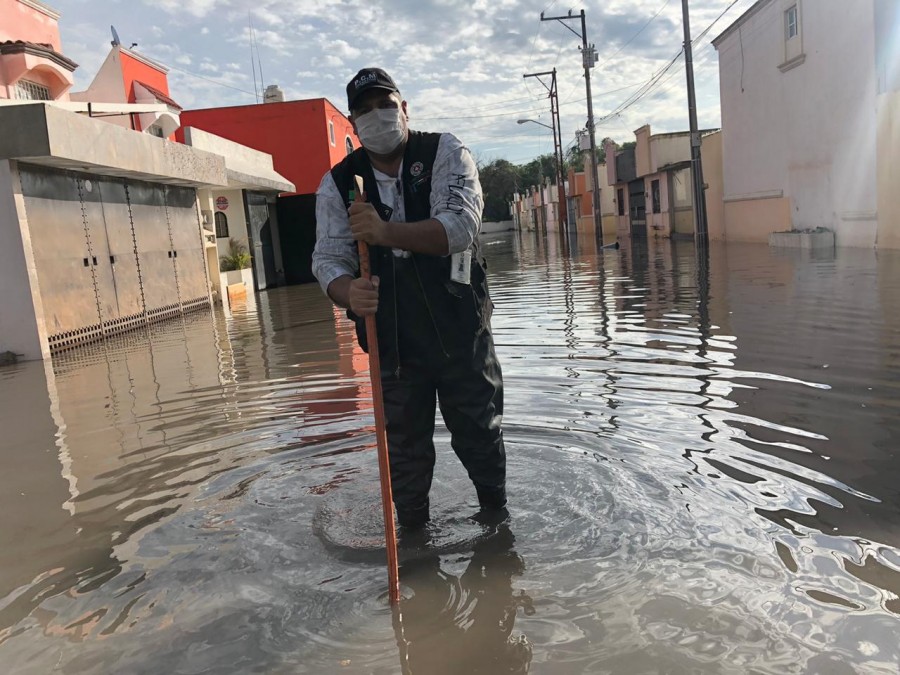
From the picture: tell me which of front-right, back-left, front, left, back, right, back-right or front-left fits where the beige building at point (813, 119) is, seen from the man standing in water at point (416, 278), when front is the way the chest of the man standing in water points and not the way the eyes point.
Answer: back-left

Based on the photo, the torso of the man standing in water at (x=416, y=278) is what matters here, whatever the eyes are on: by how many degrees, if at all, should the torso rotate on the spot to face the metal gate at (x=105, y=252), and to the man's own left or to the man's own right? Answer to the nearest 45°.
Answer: approximately 135° to the man's own right

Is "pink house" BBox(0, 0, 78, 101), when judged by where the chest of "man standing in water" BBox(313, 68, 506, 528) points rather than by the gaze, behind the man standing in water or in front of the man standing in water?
behind

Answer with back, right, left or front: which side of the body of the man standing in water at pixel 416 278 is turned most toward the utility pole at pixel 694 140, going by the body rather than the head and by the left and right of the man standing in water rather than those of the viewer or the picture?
back

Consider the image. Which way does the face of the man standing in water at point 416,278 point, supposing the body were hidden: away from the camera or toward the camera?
toward the camera

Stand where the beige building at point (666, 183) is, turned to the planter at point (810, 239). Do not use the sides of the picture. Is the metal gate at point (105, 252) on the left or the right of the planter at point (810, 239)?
right

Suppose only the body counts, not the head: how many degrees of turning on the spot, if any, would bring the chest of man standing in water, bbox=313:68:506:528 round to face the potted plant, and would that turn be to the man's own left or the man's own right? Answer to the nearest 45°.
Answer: approximately 180°

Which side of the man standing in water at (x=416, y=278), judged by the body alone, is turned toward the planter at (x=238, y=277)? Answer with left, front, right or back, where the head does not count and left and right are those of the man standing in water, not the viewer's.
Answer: back

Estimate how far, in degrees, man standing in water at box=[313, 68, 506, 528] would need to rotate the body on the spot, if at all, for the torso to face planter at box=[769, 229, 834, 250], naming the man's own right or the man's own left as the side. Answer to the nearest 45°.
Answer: approximately 135° to the man's own left

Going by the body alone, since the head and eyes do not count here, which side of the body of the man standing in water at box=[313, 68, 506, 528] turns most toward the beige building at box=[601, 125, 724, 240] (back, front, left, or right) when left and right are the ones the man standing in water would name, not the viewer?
back

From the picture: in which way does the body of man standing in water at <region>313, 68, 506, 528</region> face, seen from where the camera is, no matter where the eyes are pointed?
toward the camera
